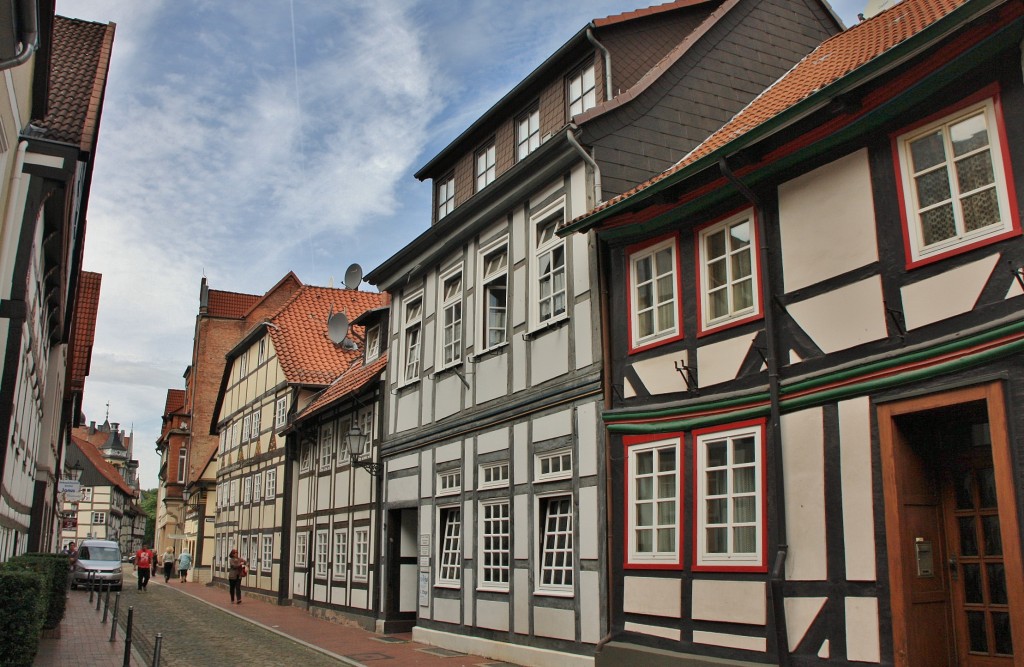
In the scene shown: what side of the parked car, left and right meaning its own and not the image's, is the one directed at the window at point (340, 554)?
front

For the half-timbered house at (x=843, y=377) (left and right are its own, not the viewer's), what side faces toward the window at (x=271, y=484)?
right

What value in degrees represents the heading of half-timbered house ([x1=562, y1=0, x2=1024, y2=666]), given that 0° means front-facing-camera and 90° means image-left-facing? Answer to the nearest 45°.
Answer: approximately 45°

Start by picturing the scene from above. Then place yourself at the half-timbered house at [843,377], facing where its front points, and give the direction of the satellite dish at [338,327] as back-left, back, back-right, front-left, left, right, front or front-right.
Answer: right

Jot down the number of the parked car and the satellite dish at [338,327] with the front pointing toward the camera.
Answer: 2

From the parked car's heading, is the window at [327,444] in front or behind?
in front

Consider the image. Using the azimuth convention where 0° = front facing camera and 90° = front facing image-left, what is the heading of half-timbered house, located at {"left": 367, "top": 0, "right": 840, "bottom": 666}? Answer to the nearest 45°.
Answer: approximately 45°

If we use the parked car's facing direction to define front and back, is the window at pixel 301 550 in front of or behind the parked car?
in front
